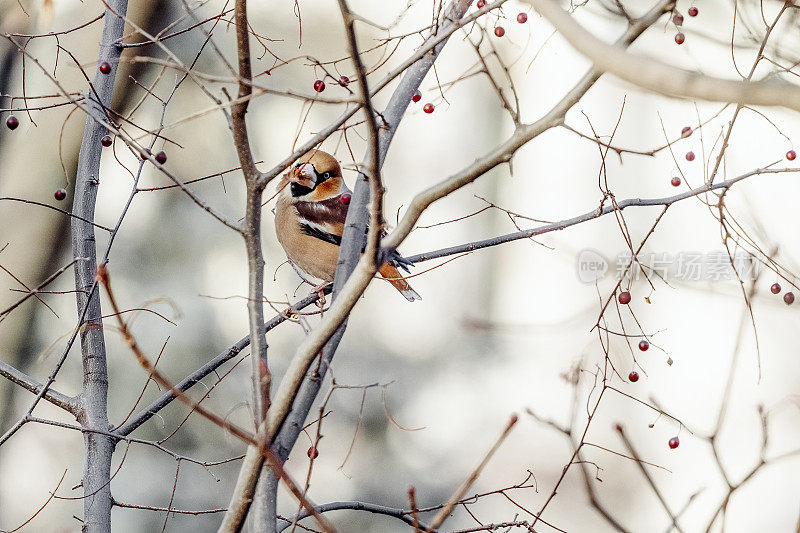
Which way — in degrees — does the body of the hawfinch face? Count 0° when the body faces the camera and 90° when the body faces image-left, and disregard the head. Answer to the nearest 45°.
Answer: approximately 45°
